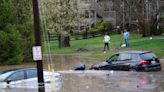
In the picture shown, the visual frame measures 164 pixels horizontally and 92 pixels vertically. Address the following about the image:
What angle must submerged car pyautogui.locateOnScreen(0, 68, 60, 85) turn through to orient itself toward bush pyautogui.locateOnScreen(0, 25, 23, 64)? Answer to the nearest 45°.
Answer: approximately 135° to its right

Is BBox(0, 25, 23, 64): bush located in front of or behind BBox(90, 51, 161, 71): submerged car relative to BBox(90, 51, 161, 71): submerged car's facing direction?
in front

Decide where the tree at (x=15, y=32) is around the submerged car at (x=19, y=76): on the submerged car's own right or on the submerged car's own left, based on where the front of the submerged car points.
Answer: on the submerged car's own right

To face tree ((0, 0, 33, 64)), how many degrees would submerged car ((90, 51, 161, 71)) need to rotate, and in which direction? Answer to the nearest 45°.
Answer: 0° — it already faces it

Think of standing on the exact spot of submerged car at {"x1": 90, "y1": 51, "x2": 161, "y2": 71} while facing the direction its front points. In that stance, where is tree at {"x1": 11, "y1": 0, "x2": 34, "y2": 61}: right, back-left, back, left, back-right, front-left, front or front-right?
front

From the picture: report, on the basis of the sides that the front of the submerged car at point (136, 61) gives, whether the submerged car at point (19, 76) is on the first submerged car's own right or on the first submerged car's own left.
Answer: on the first submerged car's own left

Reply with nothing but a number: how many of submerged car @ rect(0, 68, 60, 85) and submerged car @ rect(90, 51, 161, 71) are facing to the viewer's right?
0

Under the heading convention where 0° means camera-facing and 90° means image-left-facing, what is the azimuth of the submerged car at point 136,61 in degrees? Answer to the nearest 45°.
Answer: approximately 135°
